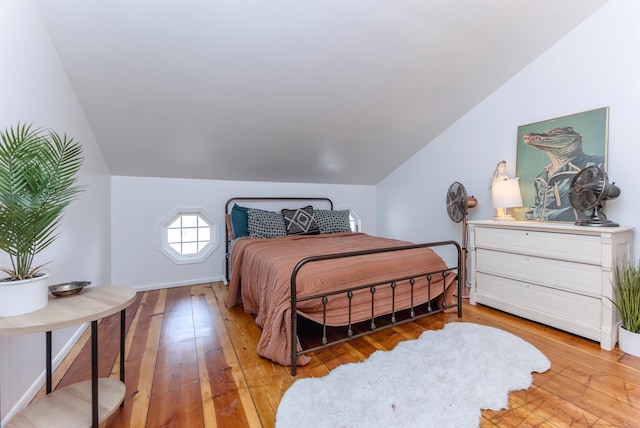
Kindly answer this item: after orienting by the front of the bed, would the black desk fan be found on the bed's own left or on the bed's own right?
on the bed's own left

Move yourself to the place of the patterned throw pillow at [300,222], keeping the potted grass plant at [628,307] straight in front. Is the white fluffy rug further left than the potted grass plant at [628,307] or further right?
right

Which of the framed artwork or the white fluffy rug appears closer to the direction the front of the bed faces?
the white fluffy rug

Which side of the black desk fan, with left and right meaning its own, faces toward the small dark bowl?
front

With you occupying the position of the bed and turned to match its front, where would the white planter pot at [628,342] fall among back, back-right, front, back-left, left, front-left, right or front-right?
front-left

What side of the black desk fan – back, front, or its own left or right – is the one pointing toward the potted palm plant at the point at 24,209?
front

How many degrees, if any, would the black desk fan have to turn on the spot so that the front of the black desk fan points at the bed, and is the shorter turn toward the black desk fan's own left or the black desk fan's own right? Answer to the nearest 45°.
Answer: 0° — it already faces it

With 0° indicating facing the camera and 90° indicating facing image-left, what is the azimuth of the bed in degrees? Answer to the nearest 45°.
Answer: approximately 315°

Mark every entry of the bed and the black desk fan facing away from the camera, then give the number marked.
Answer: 0

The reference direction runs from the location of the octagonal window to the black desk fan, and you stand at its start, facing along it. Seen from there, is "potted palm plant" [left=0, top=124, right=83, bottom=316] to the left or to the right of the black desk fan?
right
